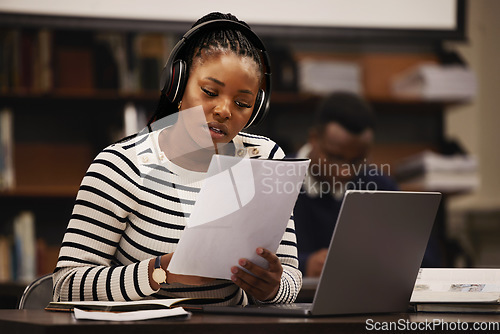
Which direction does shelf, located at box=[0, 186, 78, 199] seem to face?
toward the camera

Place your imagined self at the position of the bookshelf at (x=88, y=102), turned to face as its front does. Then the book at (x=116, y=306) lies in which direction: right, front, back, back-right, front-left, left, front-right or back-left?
front

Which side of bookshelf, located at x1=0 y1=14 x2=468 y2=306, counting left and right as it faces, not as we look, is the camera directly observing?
front

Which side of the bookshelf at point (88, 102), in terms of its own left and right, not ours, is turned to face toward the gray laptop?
front

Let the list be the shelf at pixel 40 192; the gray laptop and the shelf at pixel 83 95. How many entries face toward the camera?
2

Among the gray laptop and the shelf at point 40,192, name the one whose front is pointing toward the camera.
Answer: the shelf

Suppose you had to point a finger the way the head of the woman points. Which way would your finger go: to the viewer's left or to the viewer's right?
to the viewer's right

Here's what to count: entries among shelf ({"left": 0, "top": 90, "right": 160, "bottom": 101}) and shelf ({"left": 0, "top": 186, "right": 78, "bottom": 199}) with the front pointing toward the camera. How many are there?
2

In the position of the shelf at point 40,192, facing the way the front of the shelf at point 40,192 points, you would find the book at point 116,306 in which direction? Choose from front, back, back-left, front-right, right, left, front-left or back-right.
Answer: front

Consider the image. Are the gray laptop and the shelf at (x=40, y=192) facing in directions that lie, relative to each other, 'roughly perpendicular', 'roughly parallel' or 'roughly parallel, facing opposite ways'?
roughly parallel, facing opposite ways

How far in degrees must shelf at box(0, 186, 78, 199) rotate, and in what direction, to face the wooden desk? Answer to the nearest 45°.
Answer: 0° — it already faces it

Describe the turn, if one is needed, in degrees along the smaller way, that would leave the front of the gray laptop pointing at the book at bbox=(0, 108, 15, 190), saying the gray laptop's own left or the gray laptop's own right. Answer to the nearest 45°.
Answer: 0° — it already faces it

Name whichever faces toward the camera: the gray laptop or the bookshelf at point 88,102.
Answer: the bookshelf

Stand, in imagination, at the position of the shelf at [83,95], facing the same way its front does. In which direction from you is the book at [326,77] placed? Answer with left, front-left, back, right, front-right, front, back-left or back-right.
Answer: left

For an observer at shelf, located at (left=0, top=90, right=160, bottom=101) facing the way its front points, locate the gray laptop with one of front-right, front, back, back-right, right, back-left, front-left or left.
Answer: front

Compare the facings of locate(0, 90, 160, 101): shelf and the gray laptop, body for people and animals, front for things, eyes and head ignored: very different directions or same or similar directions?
very different directions

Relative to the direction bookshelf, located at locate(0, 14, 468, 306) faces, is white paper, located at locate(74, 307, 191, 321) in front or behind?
in front

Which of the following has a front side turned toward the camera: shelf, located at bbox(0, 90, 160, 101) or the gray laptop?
the shelf

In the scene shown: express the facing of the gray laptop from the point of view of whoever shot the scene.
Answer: facing away from the viewer and to the left of the viewer

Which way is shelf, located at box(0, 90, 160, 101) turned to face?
toward the camera
